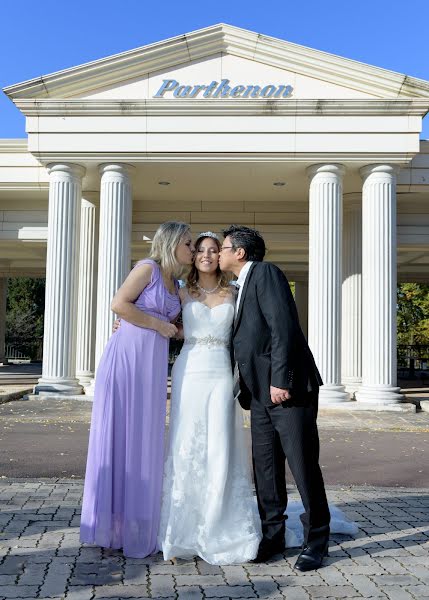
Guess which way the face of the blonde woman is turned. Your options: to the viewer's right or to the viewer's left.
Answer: to the viewer's right

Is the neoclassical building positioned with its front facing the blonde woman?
yes

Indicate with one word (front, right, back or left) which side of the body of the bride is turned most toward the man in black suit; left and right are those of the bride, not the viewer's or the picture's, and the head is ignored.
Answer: left

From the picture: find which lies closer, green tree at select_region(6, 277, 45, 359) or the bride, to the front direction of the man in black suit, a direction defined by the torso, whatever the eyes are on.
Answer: the bride

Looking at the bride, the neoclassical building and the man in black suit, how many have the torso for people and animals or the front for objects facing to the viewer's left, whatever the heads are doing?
1

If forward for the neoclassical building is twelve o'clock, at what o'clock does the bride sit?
The bride is roughly at 12 o'clock from the neoclassical building.

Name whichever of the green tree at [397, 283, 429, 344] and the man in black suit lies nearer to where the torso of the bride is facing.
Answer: the man in black suit

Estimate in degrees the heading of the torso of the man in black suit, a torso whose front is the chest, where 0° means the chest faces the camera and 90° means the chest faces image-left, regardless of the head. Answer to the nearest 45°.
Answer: approximately 90°

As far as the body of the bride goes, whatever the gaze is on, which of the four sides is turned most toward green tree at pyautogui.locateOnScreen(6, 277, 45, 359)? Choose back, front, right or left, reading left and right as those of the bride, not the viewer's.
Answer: back

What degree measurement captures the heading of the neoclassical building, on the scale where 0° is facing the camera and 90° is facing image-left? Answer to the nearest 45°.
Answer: approximately 0°

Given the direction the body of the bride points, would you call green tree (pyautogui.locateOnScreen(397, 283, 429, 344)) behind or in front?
behind

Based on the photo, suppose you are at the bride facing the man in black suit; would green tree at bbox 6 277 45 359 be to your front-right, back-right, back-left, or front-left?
back-left

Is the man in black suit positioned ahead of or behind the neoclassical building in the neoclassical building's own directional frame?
ahead

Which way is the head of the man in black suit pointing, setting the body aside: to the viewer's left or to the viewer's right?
to the viewer's left
